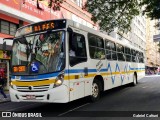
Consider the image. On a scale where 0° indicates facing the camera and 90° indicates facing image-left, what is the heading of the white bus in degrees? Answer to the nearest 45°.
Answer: approximately 45°

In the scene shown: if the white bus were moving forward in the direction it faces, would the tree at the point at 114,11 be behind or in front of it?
behind
